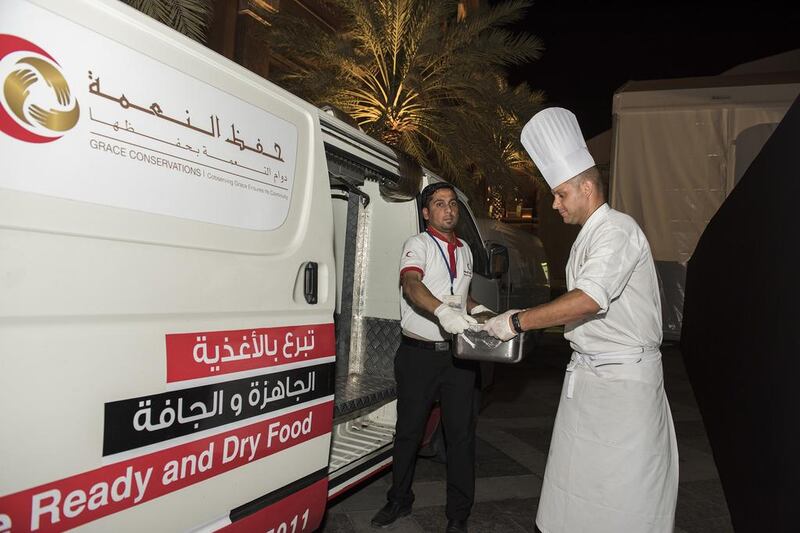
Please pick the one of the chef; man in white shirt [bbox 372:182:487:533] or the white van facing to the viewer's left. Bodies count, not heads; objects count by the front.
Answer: the chef

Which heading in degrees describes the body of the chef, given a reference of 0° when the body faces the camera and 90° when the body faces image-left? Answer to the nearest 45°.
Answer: approximately 90°

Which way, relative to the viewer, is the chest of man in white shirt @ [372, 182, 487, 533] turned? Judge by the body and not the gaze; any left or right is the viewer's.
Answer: facing the viewer and to the right of the viewer

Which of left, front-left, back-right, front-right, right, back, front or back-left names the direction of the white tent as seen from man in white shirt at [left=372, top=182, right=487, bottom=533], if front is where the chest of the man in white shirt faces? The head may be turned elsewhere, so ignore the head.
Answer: left

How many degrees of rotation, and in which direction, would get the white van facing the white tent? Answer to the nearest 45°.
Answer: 0° — it already faces it

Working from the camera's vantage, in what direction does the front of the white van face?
facing away from the viewer and to the right of the viewer

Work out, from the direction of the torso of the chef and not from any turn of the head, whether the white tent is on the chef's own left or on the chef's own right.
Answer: on the chef's own right

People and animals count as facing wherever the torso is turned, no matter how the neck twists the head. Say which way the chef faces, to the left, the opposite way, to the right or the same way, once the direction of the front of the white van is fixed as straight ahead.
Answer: to the left

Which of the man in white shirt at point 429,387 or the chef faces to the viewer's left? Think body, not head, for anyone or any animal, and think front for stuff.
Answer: the chef

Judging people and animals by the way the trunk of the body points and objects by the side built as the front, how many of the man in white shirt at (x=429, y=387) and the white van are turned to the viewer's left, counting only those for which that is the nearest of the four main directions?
0

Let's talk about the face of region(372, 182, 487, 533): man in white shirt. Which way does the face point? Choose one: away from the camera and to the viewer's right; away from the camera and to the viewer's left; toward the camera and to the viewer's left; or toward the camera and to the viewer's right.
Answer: toward the camera and to the viewer's right

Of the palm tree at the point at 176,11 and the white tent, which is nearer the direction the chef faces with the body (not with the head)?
the palm tree

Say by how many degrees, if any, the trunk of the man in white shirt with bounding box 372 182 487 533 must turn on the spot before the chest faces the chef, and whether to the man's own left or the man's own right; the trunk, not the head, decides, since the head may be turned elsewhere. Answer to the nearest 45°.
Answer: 0° — they already face them
